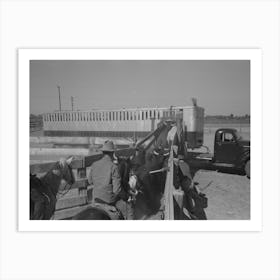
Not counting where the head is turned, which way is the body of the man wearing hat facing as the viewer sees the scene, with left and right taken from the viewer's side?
facing away from the viewer and to the right of the viewer

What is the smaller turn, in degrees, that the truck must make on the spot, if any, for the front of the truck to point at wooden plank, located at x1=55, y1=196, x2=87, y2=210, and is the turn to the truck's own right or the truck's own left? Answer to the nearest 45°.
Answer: approximately 135° to the truck's own right

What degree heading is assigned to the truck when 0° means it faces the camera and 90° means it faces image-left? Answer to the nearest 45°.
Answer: approximately 270°

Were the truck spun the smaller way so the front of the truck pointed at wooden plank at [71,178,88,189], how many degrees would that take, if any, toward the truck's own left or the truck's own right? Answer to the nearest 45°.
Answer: approximately 135° to the truck's own right
